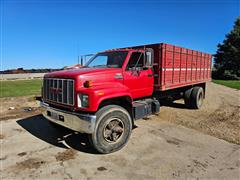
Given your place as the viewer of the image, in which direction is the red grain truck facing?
facing the viewer and to the left of the viewer

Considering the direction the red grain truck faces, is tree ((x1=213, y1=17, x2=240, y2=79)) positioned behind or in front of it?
behind
